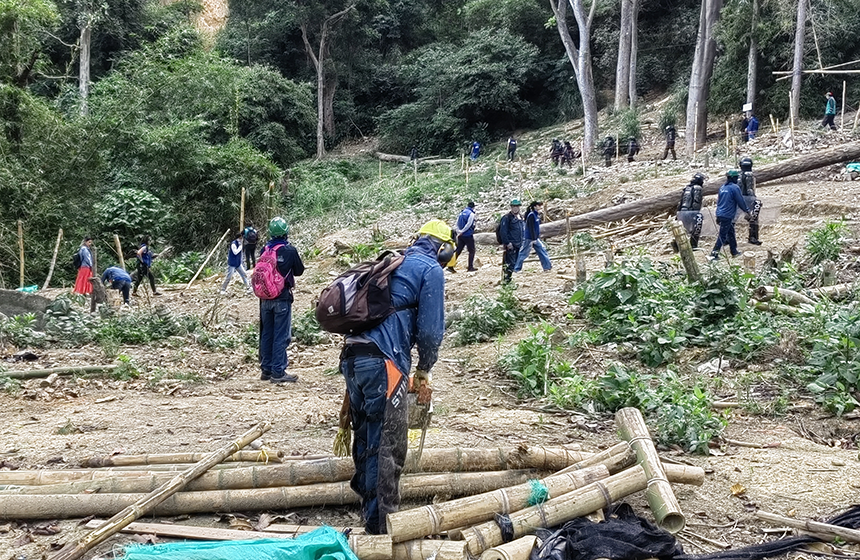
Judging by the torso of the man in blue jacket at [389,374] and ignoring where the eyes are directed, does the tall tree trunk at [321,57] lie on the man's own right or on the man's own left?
on the man's own left

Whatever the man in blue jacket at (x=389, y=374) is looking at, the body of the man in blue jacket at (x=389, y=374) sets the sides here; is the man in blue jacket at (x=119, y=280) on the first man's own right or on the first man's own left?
on the first man's own left

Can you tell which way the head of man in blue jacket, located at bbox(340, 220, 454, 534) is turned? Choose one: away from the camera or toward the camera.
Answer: away from the camera

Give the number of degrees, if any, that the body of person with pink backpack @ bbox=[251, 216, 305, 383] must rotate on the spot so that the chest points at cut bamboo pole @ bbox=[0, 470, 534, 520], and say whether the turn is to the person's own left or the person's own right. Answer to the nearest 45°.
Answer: approximately 135° to the person's own right

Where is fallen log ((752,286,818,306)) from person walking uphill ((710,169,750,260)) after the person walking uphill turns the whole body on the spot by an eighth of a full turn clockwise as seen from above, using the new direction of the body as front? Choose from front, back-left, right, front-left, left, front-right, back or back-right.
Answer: right
